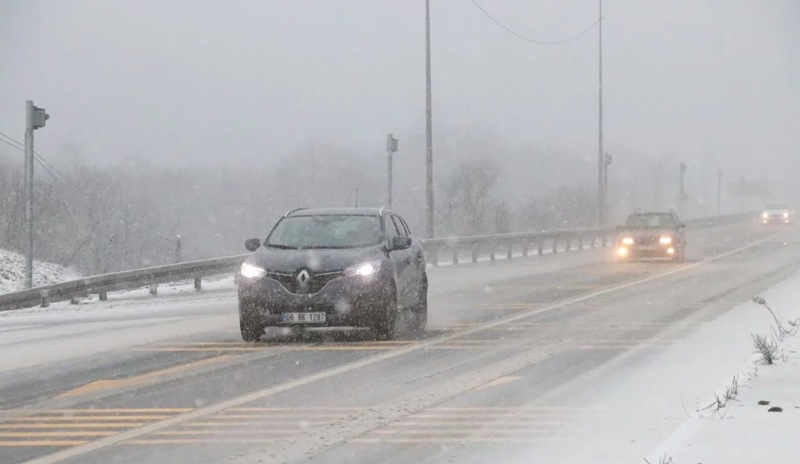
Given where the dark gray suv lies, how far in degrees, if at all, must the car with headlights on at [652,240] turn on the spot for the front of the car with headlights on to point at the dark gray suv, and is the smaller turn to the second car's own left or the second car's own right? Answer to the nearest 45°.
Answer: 0° — it already faces it

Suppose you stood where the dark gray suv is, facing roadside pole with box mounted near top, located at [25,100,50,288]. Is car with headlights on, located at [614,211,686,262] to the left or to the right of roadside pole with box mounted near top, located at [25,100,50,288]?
right

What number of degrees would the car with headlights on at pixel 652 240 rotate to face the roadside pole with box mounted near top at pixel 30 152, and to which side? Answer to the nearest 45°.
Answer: approximately 45° to its right

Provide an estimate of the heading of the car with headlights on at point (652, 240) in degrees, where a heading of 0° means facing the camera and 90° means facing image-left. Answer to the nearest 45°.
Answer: approximately 0°
